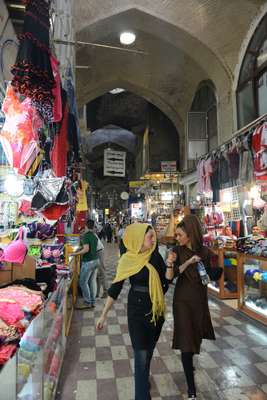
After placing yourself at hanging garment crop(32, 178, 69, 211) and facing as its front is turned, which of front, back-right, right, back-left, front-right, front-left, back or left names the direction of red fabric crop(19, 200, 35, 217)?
back-right

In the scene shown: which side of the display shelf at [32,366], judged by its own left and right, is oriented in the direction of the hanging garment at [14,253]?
left

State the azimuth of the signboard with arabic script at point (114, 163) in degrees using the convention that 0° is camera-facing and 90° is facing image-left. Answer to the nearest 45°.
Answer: approximately 0°

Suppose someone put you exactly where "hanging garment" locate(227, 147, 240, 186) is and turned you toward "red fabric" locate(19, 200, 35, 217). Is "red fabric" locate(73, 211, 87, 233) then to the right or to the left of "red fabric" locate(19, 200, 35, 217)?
right

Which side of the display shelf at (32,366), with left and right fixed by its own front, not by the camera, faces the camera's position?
right

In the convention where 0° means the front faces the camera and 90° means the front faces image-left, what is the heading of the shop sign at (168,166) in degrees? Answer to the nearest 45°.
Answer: approximately 0°
